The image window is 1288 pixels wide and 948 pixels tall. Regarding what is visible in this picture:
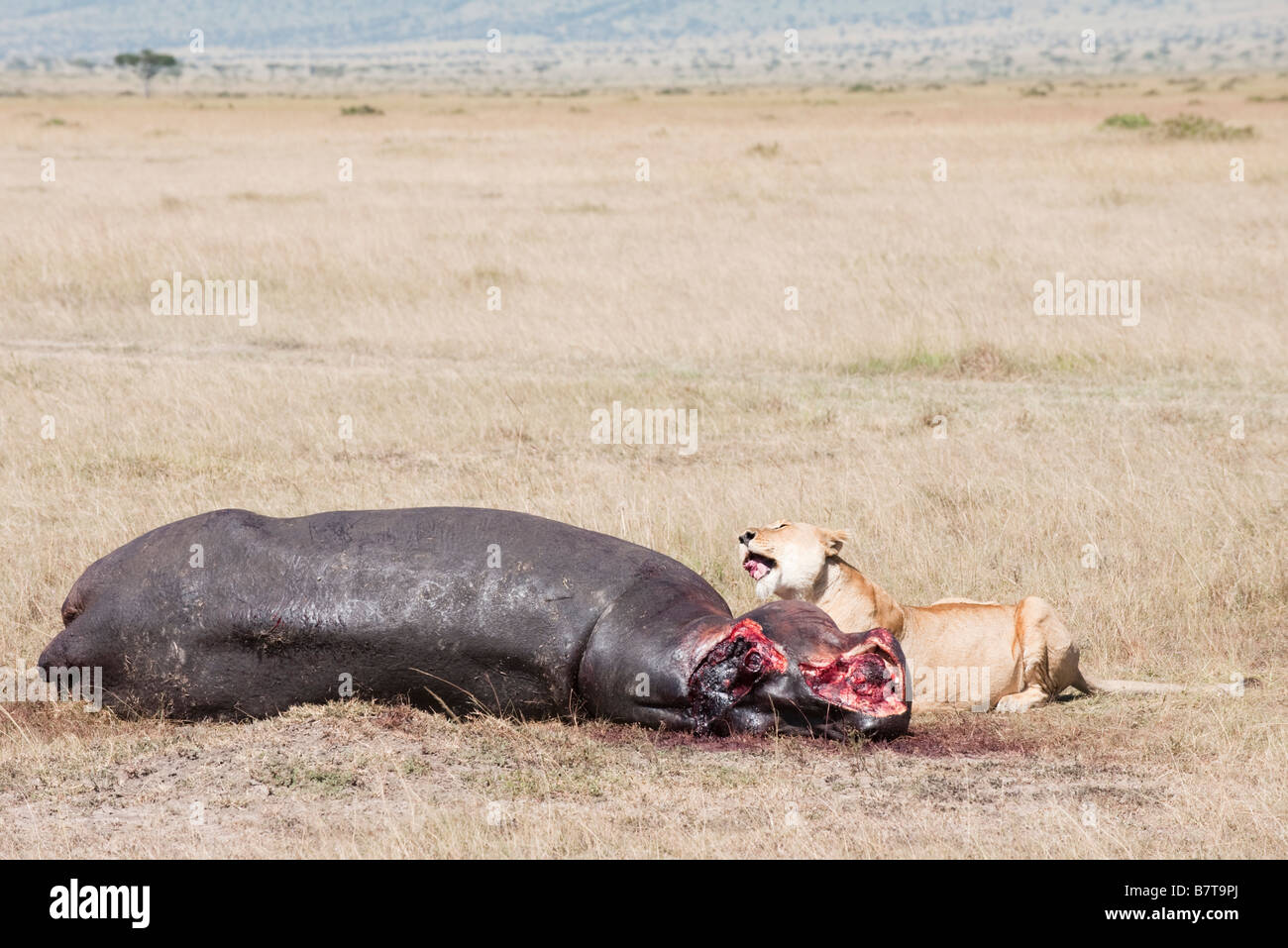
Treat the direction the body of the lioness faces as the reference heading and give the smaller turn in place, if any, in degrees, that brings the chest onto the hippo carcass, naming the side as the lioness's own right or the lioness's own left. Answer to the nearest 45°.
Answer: approximately 45° to the lioness's own left

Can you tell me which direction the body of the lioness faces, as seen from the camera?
to the viewer's left
